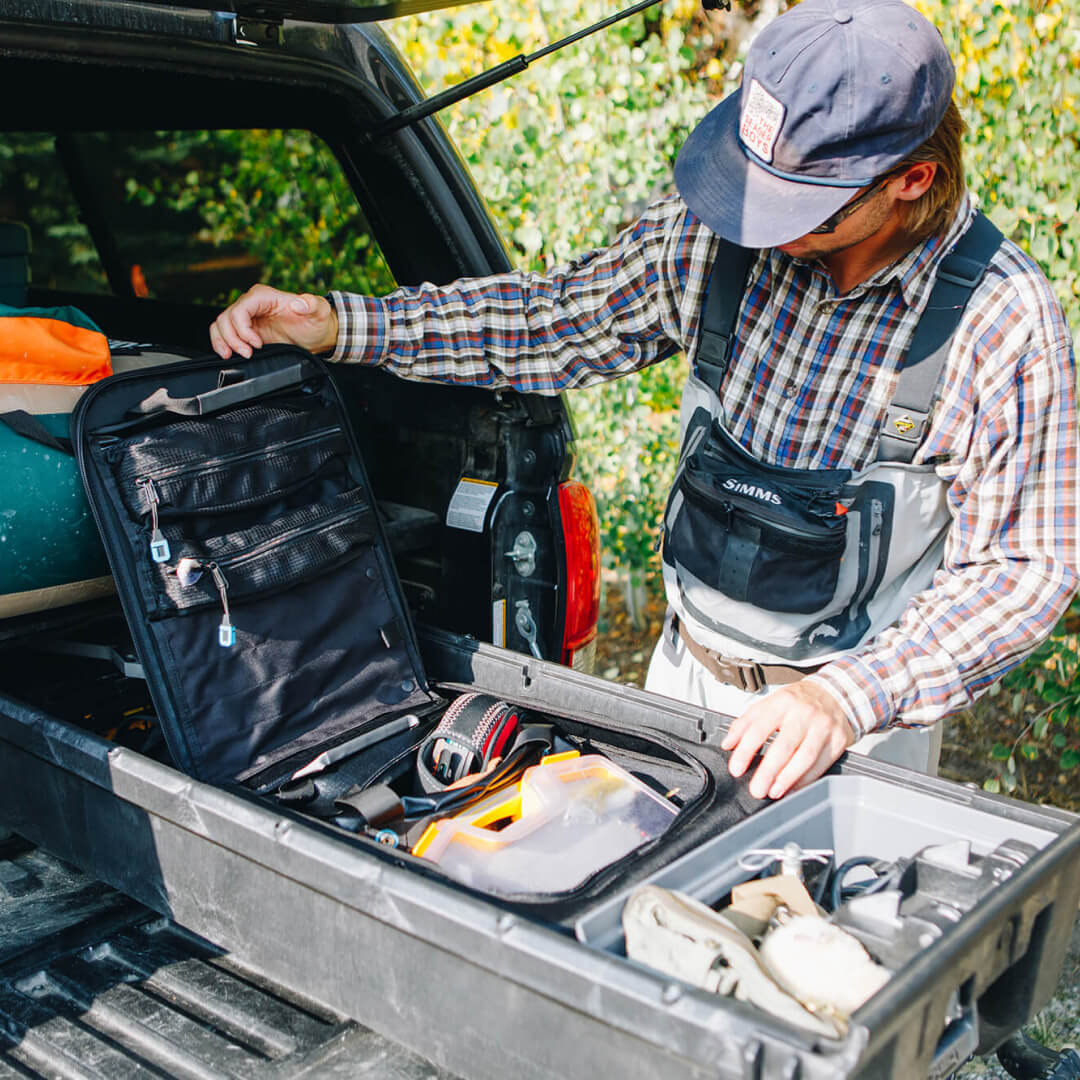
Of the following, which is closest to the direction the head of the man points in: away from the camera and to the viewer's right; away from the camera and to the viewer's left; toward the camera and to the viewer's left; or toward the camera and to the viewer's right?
toward the camera and to the viewer's left

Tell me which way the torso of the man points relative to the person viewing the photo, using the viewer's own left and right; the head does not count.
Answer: facing the viewer and to the left of the viewer

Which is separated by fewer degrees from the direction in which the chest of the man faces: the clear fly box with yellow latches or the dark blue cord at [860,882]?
the clear fly box with yellow latches

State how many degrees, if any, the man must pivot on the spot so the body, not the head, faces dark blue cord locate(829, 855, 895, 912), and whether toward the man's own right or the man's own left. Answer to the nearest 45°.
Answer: approximately 45° to the man's own left

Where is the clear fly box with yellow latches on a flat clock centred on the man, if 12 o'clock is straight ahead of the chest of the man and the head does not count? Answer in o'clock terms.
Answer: The clear fly box with yellow latches is roughly at 12 o'clock from the man.
